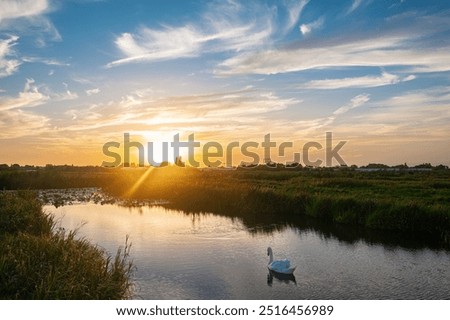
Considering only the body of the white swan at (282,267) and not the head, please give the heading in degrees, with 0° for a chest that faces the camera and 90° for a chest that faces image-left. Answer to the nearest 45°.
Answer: approximately 90°
